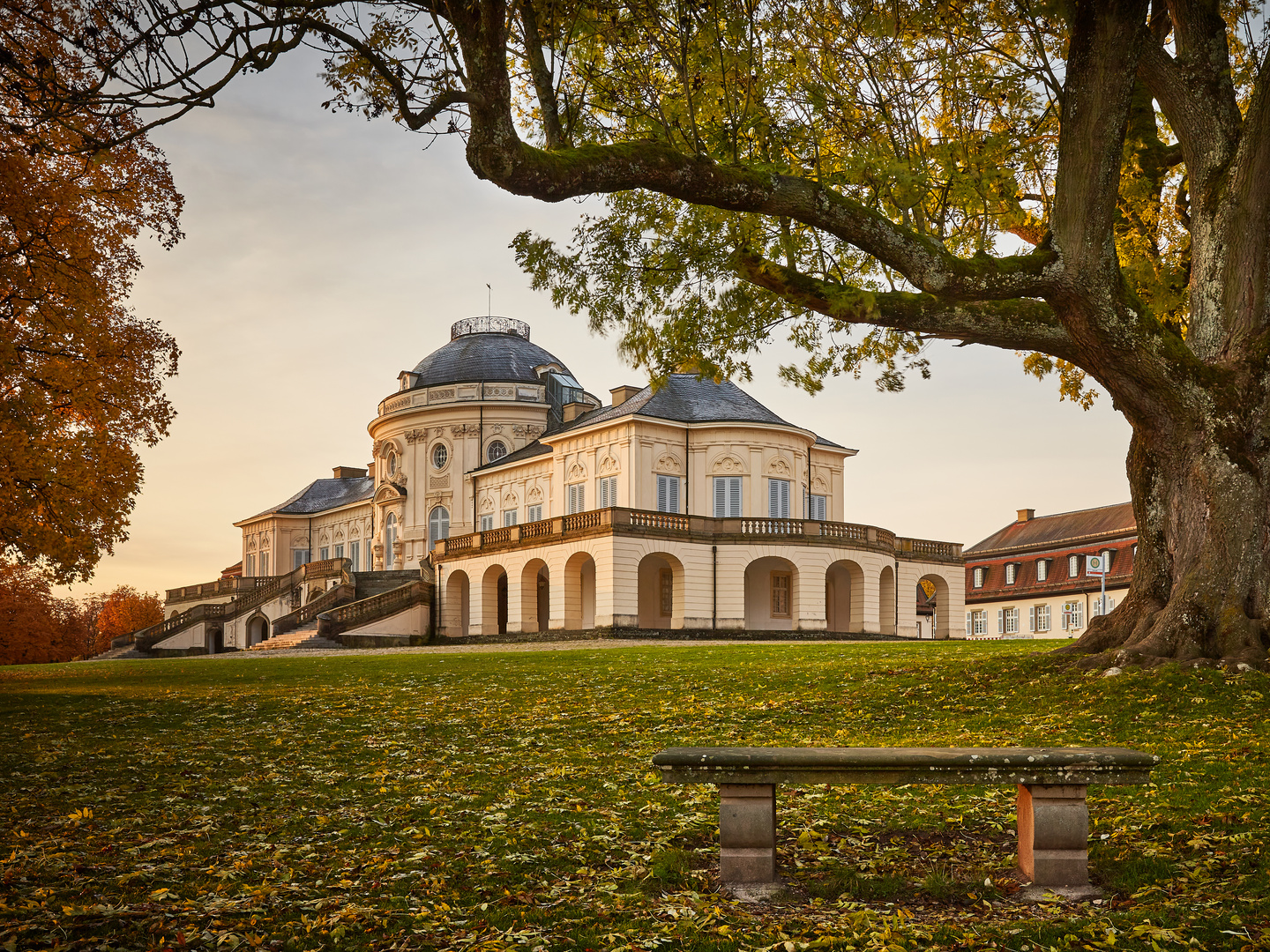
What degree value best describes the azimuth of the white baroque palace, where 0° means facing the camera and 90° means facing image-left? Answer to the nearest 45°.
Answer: approximately 45°

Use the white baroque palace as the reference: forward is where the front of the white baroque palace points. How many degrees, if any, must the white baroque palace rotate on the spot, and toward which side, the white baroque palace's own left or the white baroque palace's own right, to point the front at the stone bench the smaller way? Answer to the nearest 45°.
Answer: approximately 45° to the white baroque palace's own left

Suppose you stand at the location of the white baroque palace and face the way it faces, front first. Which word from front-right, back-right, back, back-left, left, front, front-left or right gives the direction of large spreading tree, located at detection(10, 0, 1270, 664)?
front-left

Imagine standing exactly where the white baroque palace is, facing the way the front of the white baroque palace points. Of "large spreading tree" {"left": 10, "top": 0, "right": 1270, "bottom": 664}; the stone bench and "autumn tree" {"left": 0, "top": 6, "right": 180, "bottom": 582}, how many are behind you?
0

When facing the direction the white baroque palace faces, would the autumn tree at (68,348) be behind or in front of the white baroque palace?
in front
